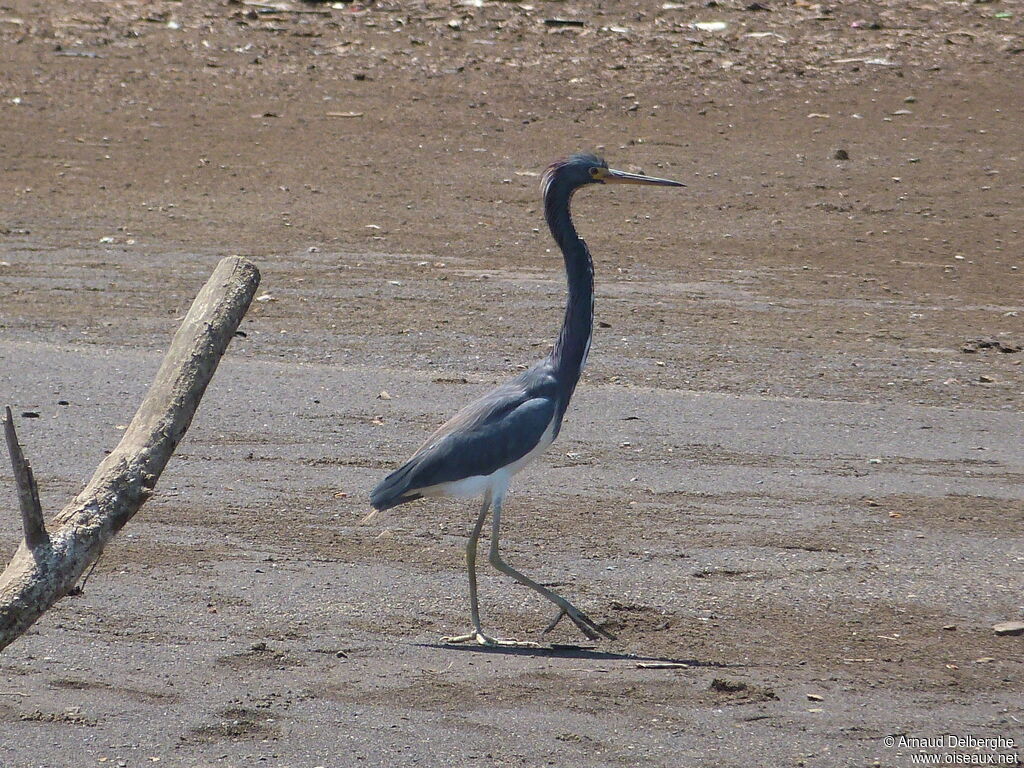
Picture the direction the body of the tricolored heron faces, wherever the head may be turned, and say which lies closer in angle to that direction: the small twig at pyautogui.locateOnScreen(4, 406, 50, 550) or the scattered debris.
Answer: the scattered debris

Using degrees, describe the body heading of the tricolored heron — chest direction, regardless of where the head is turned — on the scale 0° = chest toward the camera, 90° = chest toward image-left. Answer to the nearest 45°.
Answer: approximately 270°

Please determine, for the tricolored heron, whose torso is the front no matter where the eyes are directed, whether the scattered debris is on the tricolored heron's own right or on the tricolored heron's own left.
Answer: on the tricolored heron's own left

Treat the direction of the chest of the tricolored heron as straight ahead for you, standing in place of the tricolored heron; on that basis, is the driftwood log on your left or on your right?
on your right

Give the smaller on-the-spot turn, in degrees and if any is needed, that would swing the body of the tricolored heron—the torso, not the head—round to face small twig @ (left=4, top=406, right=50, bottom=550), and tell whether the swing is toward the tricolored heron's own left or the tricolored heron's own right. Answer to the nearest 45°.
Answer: approximately 135° to the tricolored heron's own right

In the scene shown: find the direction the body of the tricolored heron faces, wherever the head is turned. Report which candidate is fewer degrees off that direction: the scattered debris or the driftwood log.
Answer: the scattered debris
